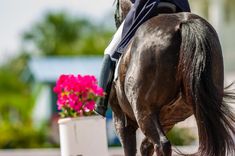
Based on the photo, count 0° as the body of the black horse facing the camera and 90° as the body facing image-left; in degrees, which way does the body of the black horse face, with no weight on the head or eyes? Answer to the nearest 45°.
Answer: approximately 135°
